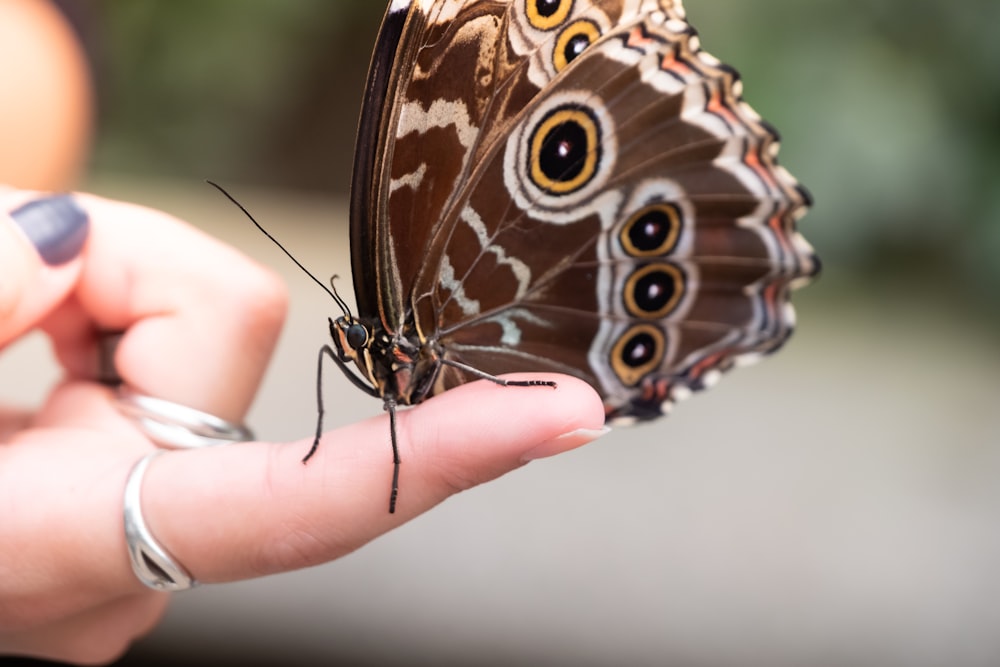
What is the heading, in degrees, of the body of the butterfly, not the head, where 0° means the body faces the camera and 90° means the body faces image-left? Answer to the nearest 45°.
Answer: approximately 90°
